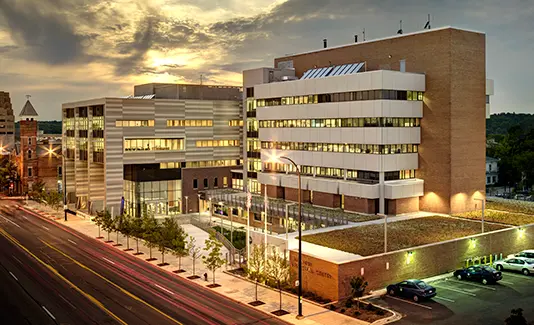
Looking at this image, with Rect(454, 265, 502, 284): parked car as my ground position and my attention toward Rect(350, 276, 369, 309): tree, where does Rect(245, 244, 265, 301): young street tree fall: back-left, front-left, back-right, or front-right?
front-right

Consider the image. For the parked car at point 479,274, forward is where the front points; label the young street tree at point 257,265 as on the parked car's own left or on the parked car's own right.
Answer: on the parked car's own left

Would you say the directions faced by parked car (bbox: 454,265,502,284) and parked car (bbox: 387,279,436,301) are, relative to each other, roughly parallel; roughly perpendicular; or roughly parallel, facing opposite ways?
roughly parallel

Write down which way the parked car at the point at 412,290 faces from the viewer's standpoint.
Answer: facing away from the viewer and to the left of the viewer

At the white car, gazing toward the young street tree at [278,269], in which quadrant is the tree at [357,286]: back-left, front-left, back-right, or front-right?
front-left

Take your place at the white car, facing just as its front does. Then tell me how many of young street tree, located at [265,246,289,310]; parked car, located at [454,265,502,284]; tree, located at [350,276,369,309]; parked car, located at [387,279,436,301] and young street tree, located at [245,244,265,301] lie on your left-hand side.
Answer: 5

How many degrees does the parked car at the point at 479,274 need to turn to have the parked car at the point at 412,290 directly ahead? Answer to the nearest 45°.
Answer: approximately 90° to its left

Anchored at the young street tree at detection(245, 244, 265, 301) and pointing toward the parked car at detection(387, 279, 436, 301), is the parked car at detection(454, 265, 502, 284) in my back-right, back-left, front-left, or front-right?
front-left
